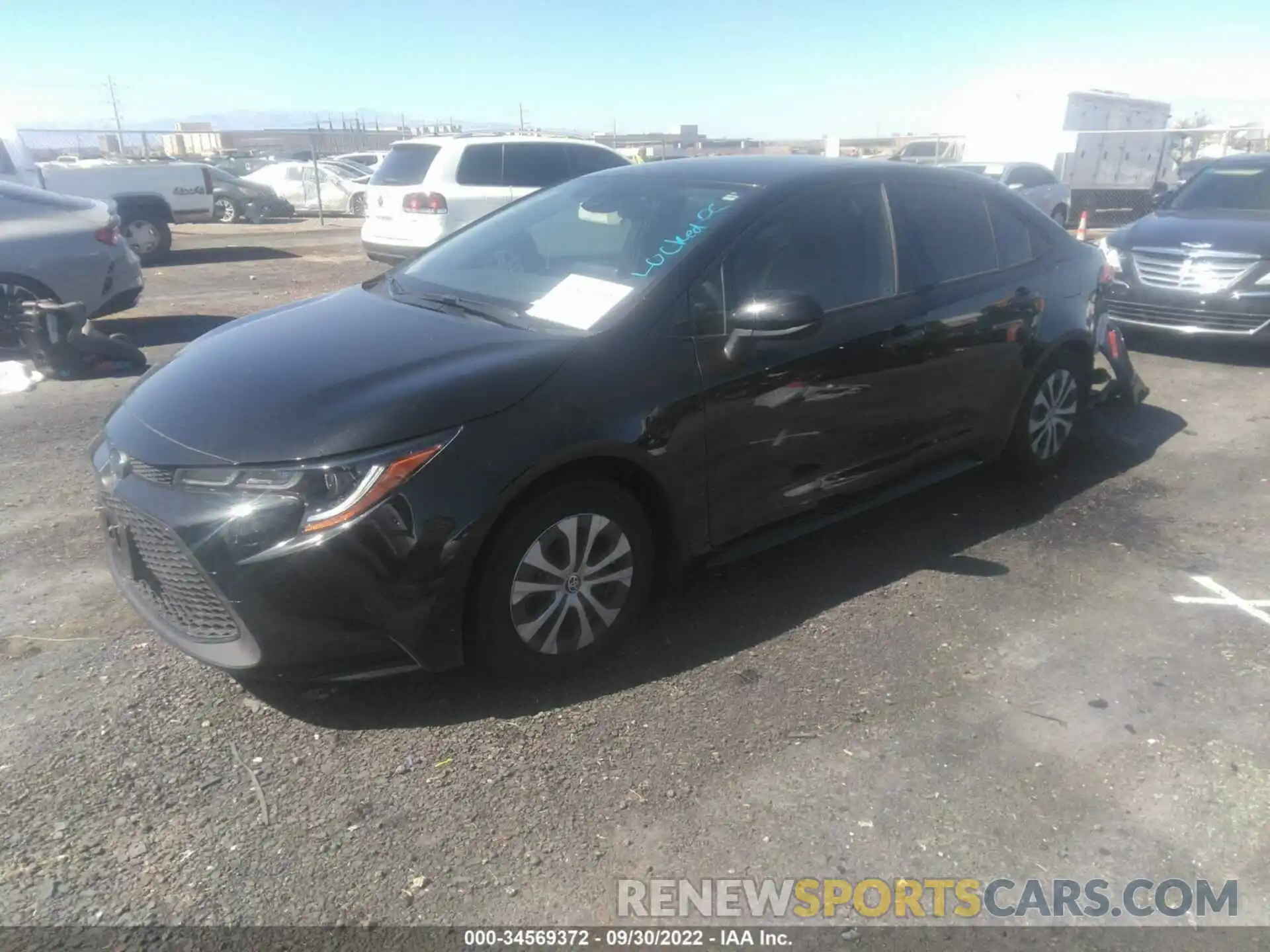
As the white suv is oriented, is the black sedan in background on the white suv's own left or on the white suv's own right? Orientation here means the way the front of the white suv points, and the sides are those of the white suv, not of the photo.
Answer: on the white suv's own right

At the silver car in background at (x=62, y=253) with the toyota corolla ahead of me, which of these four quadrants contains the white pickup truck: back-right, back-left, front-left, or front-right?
back-left

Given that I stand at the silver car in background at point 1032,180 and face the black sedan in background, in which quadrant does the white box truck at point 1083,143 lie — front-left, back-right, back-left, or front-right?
back-left

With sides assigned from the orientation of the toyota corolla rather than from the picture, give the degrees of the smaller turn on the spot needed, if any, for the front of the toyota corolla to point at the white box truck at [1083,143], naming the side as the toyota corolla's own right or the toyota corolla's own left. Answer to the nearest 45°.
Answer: approximately 180°

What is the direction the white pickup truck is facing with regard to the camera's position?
facing to the left of the viewer

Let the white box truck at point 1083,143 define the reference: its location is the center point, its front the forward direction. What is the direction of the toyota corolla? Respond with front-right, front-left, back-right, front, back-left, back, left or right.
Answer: back-left

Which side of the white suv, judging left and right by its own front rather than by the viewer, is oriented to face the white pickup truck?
left

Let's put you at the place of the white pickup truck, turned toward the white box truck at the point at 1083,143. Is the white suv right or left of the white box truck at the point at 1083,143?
right

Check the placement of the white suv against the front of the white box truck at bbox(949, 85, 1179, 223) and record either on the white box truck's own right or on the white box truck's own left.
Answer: on the white box truck's own left

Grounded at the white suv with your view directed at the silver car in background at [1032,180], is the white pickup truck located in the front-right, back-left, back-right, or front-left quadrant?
back-left

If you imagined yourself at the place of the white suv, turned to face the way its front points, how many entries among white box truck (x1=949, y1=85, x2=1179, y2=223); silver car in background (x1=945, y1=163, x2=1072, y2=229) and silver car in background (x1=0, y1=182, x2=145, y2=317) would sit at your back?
1

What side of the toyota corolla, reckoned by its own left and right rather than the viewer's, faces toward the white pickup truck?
right

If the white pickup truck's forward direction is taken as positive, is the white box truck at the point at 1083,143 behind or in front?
behind

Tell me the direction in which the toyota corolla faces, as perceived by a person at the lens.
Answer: facing the viewer and to the left of the viewer

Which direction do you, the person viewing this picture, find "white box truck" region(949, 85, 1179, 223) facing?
facing away from the viewer and to the left of the viewer

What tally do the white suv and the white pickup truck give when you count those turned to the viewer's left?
1
